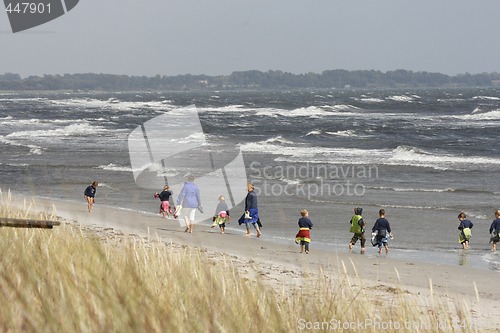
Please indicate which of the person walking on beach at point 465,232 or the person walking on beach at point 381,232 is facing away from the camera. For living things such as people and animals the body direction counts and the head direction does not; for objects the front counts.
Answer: the person walking on beach at point 381,232

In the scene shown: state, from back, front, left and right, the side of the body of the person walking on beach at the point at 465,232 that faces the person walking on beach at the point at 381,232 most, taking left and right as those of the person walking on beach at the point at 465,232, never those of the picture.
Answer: front

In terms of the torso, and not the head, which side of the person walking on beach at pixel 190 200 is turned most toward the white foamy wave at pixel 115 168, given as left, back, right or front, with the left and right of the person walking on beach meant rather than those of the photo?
front

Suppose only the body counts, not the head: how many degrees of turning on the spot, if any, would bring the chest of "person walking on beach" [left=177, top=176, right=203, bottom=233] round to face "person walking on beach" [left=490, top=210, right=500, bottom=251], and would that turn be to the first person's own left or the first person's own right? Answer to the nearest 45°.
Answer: approximately 90° to the first person's own right

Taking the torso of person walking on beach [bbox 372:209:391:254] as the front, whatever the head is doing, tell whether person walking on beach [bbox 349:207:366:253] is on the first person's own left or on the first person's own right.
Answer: on the first person's own left

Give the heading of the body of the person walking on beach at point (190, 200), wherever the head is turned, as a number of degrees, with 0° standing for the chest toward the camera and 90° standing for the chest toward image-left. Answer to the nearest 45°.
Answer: approximately 180°

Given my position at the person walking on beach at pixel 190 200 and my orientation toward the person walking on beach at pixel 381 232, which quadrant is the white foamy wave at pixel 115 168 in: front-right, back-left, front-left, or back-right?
back-left

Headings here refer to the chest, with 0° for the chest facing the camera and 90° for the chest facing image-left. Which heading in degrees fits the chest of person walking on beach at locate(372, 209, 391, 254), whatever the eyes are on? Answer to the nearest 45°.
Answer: approximately 180°

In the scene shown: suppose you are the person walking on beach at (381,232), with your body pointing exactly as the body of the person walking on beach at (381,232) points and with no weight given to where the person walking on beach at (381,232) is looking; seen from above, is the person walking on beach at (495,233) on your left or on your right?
on your right

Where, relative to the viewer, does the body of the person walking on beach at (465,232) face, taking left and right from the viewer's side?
facing the viewer and to the left of the viewer

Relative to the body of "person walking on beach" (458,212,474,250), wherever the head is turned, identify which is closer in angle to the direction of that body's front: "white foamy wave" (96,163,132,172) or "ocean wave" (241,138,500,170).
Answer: the white foamy wave
